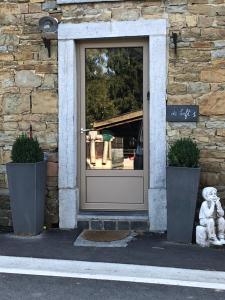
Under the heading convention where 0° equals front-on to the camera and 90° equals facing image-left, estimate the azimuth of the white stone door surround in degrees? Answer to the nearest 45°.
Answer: approximately 0°

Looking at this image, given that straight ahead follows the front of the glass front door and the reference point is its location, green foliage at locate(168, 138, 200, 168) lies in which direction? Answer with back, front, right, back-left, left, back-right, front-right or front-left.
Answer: front-left

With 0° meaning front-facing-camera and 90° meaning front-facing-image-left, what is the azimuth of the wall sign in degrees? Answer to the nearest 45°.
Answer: approximately 0°

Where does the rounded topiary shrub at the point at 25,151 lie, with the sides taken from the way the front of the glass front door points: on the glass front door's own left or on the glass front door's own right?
on the glass front door's own right

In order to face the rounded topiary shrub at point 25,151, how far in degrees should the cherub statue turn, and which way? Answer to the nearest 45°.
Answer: approximately 135° to its right

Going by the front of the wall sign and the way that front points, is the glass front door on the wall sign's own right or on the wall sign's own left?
on the wall sign's own right
